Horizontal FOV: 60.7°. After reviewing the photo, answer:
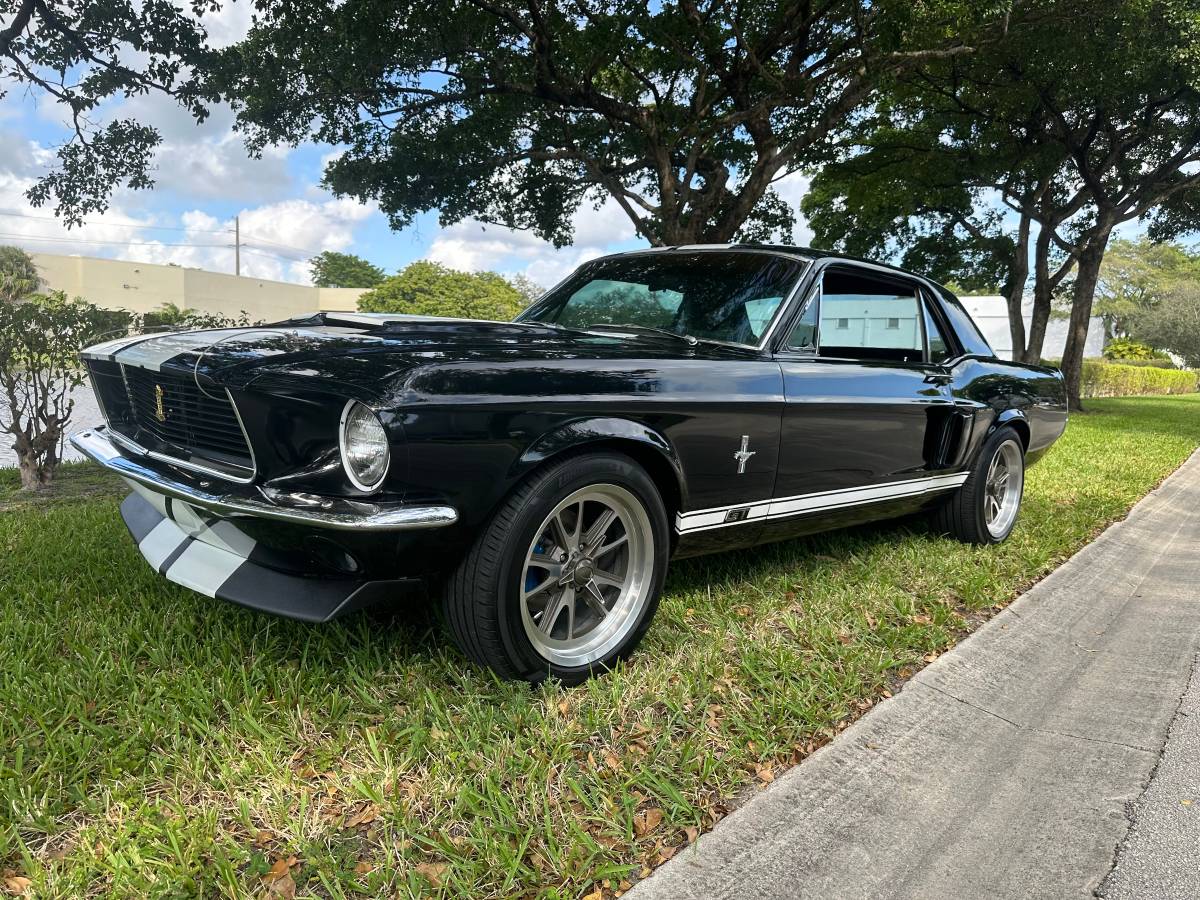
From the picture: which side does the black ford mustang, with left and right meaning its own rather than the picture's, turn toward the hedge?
back

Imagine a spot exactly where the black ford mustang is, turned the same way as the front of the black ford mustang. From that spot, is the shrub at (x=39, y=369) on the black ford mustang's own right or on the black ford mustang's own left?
on the black ford mustang's own right

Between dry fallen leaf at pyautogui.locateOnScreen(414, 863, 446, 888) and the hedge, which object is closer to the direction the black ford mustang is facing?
the dry fallen leaf

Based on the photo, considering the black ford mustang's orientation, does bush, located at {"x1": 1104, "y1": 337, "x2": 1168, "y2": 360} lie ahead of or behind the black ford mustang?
behind

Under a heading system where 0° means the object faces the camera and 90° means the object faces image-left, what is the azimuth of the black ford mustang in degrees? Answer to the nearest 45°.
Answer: approximately 45°

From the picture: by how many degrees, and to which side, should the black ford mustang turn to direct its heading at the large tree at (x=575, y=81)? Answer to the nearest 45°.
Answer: approximately 135° to its right

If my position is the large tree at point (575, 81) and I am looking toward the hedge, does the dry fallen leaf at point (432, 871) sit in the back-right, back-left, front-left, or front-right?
back-right

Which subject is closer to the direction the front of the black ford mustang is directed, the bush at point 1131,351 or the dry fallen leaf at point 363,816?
the dry fallen leaf

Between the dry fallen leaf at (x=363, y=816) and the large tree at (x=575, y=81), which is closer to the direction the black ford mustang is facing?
the dry fallen leaf

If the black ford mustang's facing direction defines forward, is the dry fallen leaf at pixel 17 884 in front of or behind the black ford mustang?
in front
